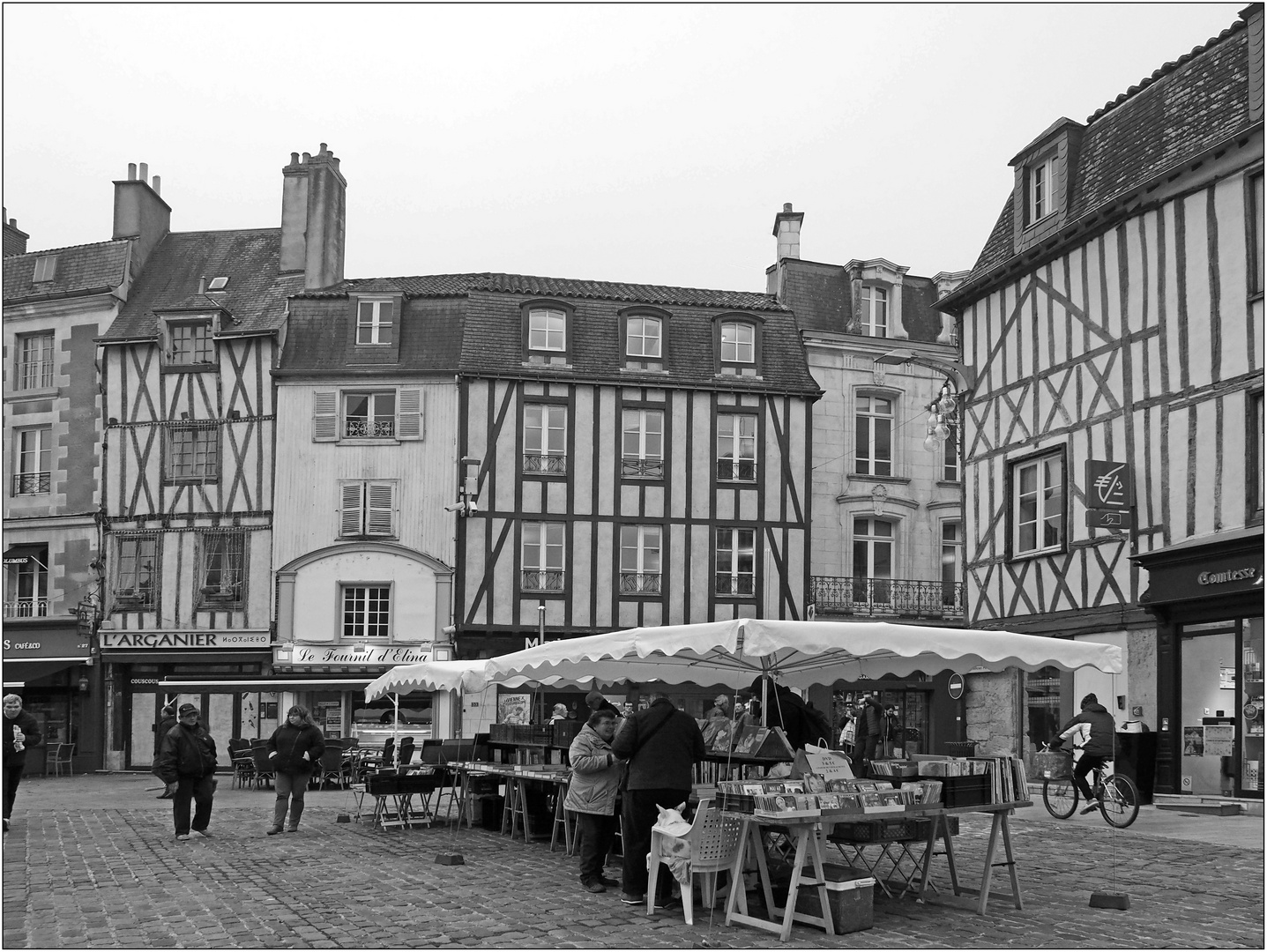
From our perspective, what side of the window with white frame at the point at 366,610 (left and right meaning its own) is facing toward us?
front

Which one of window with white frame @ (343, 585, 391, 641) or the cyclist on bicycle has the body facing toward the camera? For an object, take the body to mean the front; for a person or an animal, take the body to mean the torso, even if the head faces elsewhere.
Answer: the window with white frame

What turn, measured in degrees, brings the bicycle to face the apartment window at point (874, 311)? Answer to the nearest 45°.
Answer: approximately 45° to its right

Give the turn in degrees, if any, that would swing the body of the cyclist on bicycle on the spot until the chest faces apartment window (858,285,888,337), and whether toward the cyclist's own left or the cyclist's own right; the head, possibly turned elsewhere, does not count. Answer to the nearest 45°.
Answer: approximately 45° to the cyclist's own right

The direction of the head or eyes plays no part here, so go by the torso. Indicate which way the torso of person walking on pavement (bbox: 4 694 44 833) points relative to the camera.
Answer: toward the camera

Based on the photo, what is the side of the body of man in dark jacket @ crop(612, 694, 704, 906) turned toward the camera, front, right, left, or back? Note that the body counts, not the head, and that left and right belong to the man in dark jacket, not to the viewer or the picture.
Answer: back
